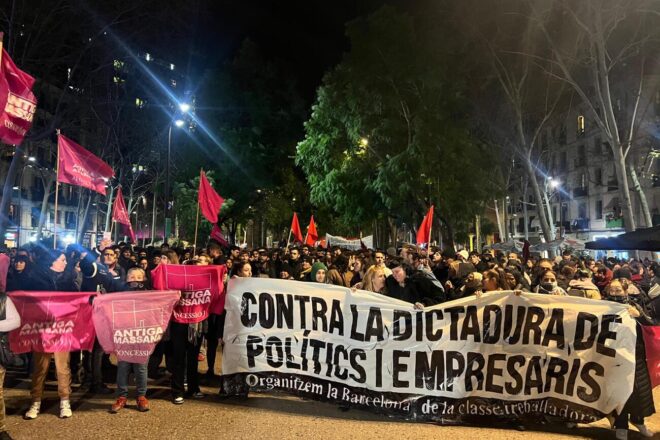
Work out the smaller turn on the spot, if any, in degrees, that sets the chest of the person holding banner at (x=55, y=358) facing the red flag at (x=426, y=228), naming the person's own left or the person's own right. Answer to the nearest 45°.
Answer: approximately 135° to the person's own left

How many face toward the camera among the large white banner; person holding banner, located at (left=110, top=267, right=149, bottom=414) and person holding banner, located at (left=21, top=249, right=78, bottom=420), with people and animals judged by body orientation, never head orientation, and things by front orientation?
3

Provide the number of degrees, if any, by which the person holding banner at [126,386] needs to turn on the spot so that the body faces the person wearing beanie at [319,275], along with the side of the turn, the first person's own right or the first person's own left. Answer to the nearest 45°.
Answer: approximately 135° to the first person's own left

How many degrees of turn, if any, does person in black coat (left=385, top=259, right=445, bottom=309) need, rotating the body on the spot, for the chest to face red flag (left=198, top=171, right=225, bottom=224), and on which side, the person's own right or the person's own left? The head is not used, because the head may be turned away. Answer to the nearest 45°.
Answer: approximately 90° to the person's own right

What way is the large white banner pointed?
toward the camera

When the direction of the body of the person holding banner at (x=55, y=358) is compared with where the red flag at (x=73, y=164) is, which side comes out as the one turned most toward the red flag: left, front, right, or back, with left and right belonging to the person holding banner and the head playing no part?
back

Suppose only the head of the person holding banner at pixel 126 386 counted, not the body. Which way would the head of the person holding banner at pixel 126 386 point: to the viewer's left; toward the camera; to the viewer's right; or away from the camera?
toward the camera

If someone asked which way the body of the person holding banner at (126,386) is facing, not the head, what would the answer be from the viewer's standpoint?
toward the camera

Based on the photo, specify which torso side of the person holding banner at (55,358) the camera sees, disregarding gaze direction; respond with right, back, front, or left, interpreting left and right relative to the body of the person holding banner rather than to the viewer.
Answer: front

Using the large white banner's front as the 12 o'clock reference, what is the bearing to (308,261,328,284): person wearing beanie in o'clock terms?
The person wearing beanie is roughly at 5 o'clock from the large white banner.

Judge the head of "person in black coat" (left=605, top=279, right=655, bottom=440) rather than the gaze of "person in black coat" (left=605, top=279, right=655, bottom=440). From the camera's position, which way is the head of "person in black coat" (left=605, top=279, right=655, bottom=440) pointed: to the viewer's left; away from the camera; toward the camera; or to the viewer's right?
toward the camera

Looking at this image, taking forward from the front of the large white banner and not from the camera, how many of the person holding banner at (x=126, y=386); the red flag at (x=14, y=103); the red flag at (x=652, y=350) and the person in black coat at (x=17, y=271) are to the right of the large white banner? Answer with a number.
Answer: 3

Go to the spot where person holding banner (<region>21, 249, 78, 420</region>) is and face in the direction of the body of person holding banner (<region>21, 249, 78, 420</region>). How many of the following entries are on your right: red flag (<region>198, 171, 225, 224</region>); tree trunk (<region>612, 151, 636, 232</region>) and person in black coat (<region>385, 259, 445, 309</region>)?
0

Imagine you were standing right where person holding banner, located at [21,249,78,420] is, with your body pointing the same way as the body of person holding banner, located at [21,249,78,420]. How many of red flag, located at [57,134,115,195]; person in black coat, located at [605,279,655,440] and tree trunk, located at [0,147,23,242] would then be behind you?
2

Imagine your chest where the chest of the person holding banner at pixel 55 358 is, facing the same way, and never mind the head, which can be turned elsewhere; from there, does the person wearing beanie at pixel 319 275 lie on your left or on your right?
on your left

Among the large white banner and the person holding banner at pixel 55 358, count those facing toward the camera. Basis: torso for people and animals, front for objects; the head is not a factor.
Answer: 2

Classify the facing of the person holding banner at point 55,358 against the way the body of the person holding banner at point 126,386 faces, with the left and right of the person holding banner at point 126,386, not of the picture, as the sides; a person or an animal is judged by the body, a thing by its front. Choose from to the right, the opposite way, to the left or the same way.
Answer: the same way

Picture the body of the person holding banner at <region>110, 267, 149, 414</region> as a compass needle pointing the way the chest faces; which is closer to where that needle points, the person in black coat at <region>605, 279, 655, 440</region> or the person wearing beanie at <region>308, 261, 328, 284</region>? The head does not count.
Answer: the person in black coat
